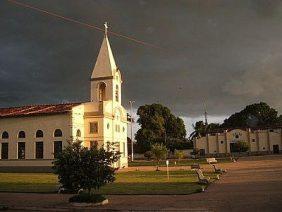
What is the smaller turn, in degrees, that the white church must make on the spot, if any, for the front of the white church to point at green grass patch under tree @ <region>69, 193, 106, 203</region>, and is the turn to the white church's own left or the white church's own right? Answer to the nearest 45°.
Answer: approximately 45° to the white church's own right

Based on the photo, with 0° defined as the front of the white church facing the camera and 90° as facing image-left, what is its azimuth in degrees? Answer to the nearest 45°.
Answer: approximately 315°
